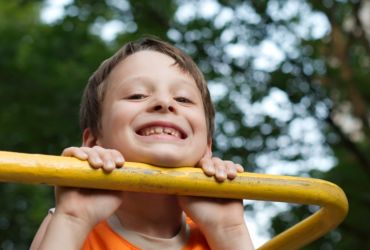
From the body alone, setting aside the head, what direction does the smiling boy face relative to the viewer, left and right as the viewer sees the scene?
facing the viewer

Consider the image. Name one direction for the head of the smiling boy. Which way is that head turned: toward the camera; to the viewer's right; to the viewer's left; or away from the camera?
toward the camera
